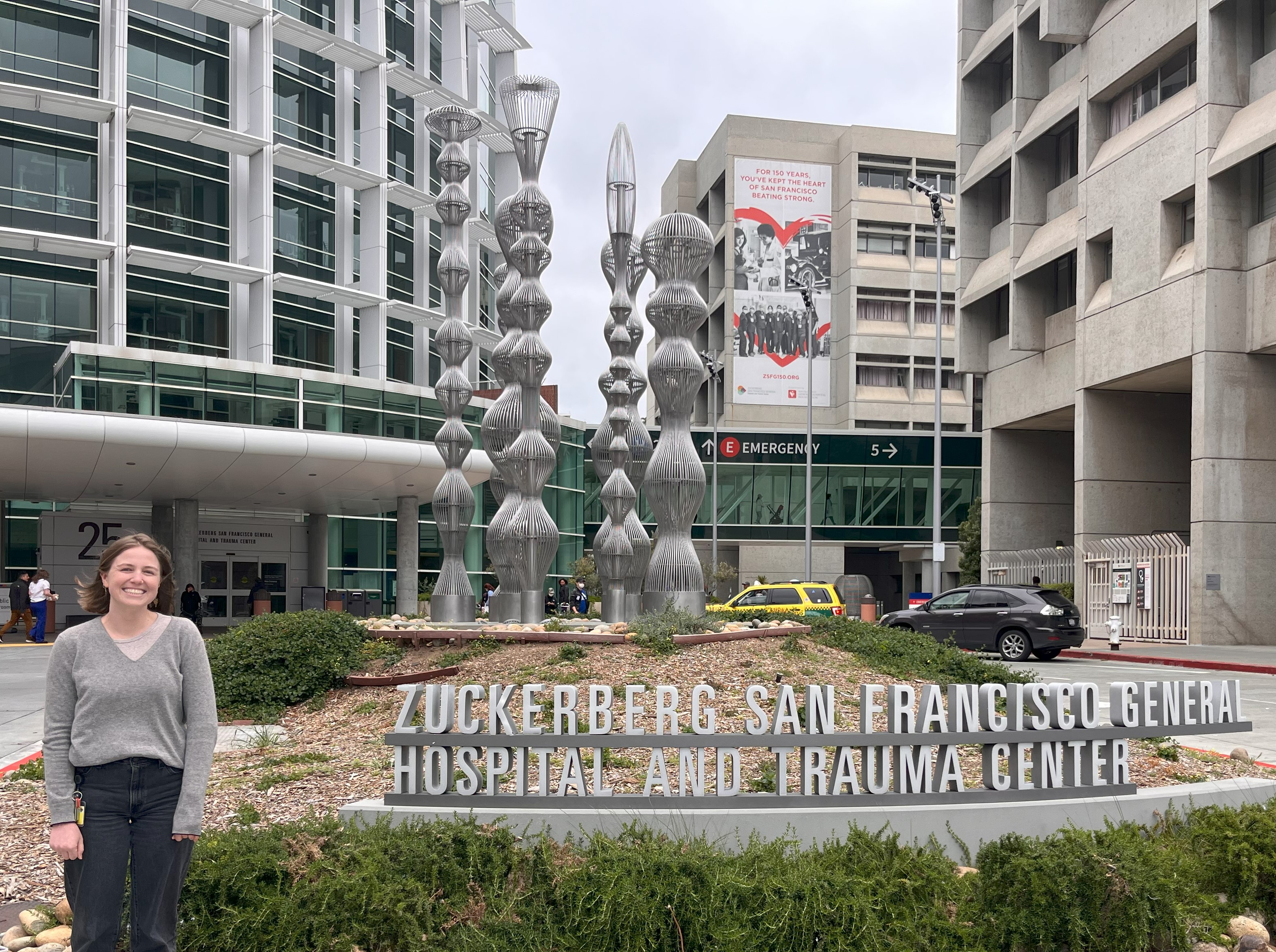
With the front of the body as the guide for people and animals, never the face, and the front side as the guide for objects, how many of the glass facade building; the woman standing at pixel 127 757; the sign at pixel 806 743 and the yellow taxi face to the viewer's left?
1

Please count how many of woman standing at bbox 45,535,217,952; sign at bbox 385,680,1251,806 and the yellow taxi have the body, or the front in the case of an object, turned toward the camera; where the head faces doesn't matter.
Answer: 2

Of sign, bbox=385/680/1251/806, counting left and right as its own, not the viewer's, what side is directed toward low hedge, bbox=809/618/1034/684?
back

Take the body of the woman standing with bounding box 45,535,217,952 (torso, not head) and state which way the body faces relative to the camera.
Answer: toward the camera

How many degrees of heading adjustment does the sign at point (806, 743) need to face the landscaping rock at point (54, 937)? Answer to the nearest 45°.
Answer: approximately 45° to its right

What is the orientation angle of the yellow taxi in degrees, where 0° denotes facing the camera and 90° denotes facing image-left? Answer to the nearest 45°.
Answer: approximately 90°

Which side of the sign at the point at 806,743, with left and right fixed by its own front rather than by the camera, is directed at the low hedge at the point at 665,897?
front

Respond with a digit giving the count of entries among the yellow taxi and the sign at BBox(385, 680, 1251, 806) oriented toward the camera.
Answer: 1

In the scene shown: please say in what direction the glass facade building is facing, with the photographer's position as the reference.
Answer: facing the viewer and to the right of the viewer

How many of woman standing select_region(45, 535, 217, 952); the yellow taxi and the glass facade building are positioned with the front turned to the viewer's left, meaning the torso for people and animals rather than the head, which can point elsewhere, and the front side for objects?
1
